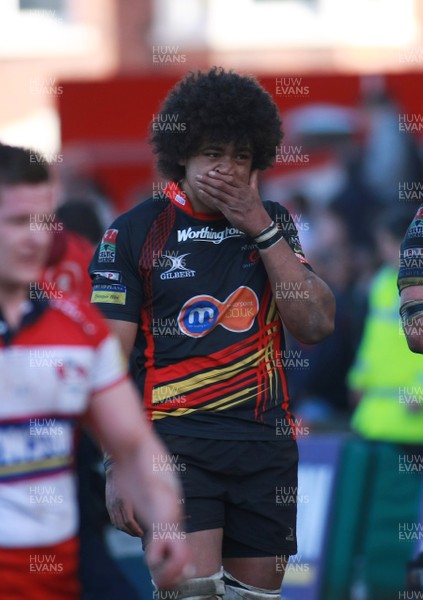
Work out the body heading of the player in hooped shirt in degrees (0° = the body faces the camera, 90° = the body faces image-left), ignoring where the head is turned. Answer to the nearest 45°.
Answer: approximately 0°

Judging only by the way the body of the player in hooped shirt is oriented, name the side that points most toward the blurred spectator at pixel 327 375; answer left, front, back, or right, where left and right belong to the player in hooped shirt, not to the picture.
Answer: back
